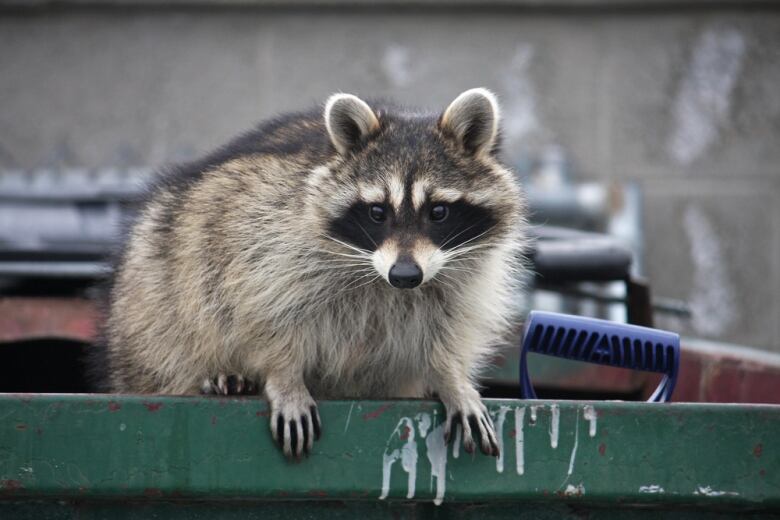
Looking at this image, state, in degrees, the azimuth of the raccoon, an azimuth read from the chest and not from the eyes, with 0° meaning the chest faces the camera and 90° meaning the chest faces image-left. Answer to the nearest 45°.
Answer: approximately 315°
